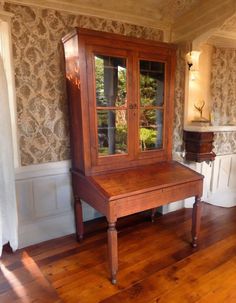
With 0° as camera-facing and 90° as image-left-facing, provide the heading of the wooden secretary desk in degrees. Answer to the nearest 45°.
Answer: approximately 315°

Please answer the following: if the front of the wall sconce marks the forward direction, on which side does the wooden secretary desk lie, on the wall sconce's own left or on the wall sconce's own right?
on the wall sconce's own right

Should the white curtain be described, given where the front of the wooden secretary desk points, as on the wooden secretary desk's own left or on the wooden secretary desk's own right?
on the wooden secretary desk's own right

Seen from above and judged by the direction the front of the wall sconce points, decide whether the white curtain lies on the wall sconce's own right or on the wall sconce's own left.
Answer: on the wall sconce's own right

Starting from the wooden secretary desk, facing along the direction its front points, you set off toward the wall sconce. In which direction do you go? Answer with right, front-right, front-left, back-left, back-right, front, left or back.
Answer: left
